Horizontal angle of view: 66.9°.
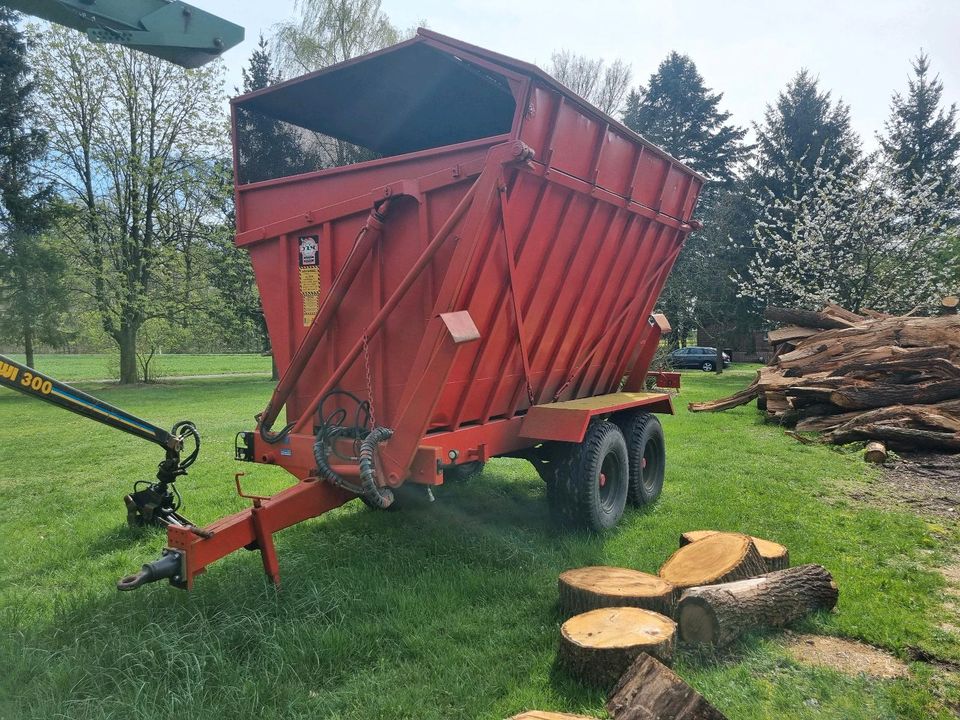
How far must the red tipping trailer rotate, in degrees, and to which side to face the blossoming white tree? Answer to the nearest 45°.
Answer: approximately 180°

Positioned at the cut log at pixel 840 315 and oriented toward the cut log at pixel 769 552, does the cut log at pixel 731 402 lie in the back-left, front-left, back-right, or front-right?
front-right

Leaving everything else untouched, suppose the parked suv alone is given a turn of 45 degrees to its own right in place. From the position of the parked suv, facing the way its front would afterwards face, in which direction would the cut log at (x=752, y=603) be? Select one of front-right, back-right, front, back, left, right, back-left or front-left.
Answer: back-left

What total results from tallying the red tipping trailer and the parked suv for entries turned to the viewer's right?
0

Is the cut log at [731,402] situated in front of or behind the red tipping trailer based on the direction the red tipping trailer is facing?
behind

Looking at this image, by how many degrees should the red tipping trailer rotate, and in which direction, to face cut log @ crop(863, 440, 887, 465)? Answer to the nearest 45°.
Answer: approximately 180°

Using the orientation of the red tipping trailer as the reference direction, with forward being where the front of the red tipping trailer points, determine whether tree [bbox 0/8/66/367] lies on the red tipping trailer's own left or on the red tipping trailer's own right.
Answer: on the red tipping trailer's own right

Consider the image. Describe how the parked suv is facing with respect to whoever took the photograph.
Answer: facing to the left of the viewer

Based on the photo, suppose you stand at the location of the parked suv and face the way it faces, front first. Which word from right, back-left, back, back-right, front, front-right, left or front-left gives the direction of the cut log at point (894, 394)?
left

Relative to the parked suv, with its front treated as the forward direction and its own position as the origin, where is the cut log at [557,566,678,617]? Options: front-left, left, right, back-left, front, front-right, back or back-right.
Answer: left

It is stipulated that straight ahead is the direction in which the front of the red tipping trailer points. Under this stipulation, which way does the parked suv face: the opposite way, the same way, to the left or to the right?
to the right

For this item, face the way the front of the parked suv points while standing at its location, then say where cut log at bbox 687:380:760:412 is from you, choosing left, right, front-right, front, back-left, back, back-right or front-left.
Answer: left

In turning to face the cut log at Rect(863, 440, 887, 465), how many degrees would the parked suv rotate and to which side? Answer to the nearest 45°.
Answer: approximately 90° to its left

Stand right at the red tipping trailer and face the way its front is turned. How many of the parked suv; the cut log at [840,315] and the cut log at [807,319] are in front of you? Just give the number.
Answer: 0

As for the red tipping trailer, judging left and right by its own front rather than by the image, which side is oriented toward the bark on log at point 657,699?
left

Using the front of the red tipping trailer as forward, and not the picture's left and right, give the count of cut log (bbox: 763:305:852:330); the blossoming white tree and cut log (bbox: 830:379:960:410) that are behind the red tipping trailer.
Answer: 3

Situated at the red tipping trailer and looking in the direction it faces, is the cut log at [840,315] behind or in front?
behind

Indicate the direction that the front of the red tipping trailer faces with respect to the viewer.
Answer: facing the viewer and to the left of the viewer
